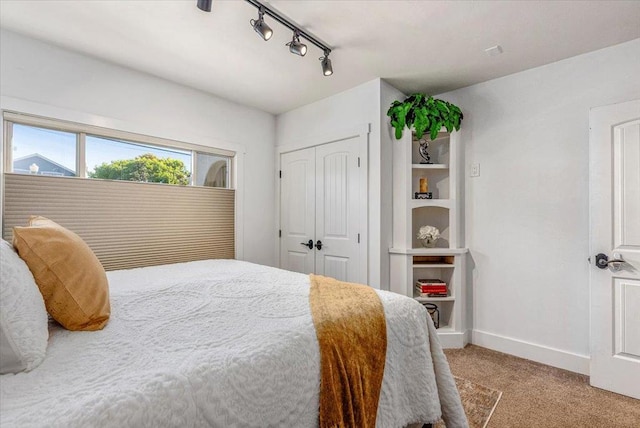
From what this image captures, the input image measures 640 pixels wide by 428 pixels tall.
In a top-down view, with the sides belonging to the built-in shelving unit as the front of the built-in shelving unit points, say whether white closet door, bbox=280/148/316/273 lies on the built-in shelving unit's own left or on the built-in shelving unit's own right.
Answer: on the built-in shelving unit's own right

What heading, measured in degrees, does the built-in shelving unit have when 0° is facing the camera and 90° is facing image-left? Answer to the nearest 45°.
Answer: approximately 0°

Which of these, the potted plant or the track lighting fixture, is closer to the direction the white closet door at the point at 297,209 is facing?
the track lighting fixture

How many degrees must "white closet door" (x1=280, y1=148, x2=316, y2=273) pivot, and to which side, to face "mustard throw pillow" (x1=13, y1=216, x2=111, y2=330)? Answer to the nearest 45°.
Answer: approximately 45° to its left

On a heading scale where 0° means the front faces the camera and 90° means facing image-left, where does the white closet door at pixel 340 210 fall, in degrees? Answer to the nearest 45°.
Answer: approximately 45°

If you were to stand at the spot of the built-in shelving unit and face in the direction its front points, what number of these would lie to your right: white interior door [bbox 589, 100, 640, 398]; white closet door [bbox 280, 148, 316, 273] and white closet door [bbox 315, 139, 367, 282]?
2

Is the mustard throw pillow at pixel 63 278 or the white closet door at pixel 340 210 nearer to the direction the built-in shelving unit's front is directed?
the mustard throw pillow

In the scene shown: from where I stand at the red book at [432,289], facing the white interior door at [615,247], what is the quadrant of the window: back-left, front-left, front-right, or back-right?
back-right
